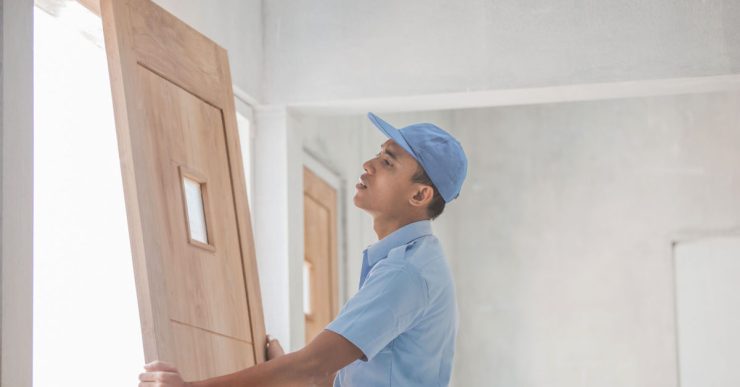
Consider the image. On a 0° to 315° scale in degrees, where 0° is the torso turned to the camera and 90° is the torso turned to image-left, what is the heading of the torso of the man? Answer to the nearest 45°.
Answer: approximately 90°

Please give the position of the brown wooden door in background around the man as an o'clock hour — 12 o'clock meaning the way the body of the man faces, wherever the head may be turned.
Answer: The brown wooden door in background is roughly at 3 o'clock from the man.

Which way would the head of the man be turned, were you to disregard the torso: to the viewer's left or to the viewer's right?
to the viewer's left
